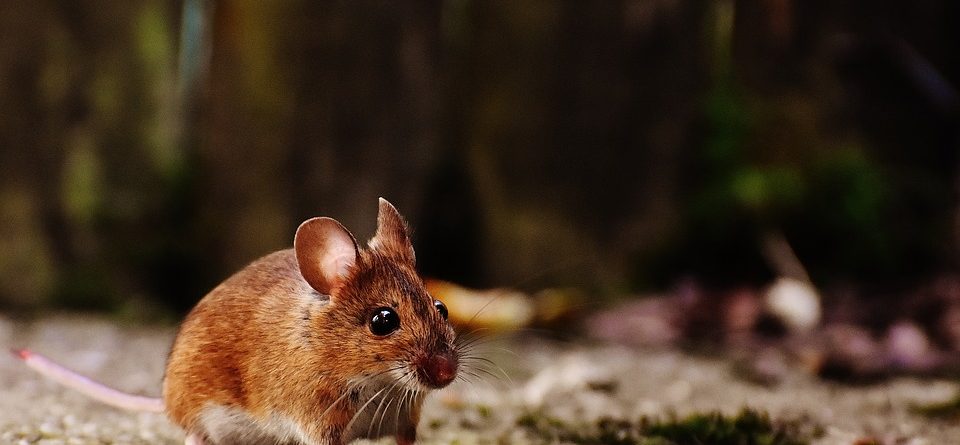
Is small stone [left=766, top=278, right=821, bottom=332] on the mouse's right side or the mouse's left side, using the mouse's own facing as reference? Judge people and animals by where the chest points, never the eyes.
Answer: on its left

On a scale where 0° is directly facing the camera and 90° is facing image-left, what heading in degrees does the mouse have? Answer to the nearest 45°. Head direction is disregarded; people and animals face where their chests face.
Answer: approximately 315°
